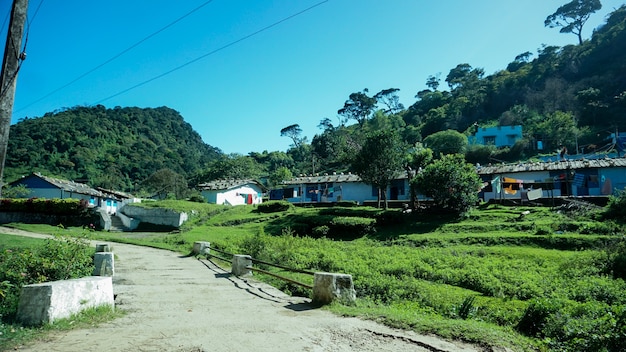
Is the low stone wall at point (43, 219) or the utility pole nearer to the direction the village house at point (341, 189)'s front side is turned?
the utility pole

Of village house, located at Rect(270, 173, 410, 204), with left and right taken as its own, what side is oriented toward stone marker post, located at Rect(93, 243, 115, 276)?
front

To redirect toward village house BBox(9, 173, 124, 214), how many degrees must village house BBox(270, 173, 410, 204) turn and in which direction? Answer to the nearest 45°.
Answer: approximately 90° to its right

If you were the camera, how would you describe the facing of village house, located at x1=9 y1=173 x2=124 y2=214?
facing the viewer and to the right of the viewer

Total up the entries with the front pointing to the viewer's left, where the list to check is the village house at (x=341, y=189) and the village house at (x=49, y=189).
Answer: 0

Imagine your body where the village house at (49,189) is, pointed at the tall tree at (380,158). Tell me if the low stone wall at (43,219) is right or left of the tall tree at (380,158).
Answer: right

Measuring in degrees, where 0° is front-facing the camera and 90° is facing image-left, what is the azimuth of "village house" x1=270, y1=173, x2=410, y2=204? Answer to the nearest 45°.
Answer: approximately 0°

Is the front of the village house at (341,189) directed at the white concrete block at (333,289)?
yes

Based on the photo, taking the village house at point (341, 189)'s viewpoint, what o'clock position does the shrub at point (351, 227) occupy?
The shrub is roughly at 12 o'clock from the village house.

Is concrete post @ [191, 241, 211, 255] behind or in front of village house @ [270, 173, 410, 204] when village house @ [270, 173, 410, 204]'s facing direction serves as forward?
in front

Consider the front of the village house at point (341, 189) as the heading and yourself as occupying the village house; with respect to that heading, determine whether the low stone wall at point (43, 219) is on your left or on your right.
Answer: on your right
